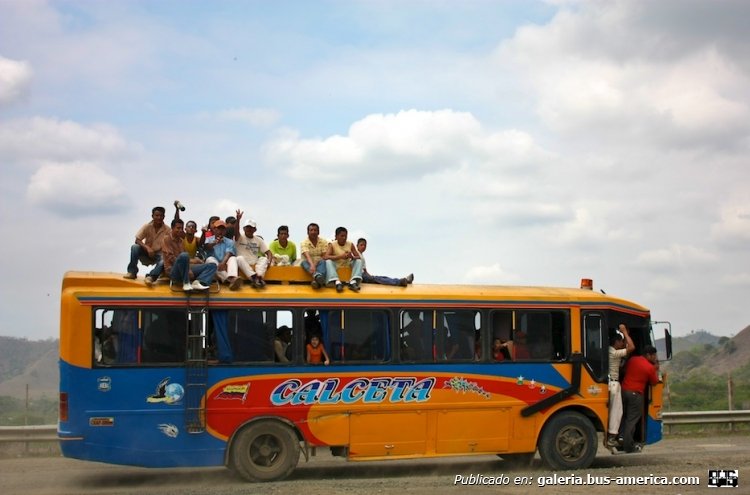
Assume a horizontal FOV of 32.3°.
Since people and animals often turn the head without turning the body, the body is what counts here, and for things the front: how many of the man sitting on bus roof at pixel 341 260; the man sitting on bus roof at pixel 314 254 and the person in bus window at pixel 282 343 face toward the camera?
2

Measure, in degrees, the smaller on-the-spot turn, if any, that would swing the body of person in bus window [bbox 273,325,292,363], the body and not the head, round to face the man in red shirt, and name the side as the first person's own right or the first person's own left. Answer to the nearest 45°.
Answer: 0° — they already face them

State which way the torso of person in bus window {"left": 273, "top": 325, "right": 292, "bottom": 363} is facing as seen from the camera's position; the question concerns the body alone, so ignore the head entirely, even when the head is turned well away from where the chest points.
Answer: to the viewer's right

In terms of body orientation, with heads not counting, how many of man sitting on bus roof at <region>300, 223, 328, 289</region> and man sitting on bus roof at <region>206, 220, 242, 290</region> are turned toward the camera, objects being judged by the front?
2

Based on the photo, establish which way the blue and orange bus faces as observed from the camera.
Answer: facing to the right of the viewer

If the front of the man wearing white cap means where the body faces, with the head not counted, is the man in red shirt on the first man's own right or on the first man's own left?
on the first man's own left

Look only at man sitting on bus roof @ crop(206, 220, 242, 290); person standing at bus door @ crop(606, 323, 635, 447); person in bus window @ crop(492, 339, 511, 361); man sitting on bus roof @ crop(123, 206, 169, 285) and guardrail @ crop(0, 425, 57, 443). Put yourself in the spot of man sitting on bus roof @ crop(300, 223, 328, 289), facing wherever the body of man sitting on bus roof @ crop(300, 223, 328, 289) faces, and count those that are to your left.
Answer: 2

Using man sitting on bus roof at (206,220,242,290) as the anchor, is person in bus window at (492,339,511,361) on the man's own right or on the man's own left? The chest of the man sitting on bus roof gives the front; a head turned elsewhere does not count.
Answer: on the man's own left

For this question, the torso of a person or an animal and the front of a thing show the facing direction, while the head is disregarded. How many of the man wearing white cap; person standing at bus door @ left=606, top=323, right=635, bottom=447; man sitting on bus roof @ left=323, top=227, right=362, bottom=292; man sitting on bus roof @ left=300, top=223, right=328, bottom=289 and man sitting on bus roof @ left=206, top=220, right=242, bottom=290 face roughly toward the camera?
4
